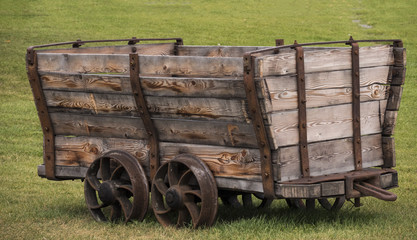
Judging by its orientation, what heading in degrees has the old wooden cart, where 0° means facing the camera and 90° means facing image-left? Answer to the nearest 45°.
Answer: approximately 315°
